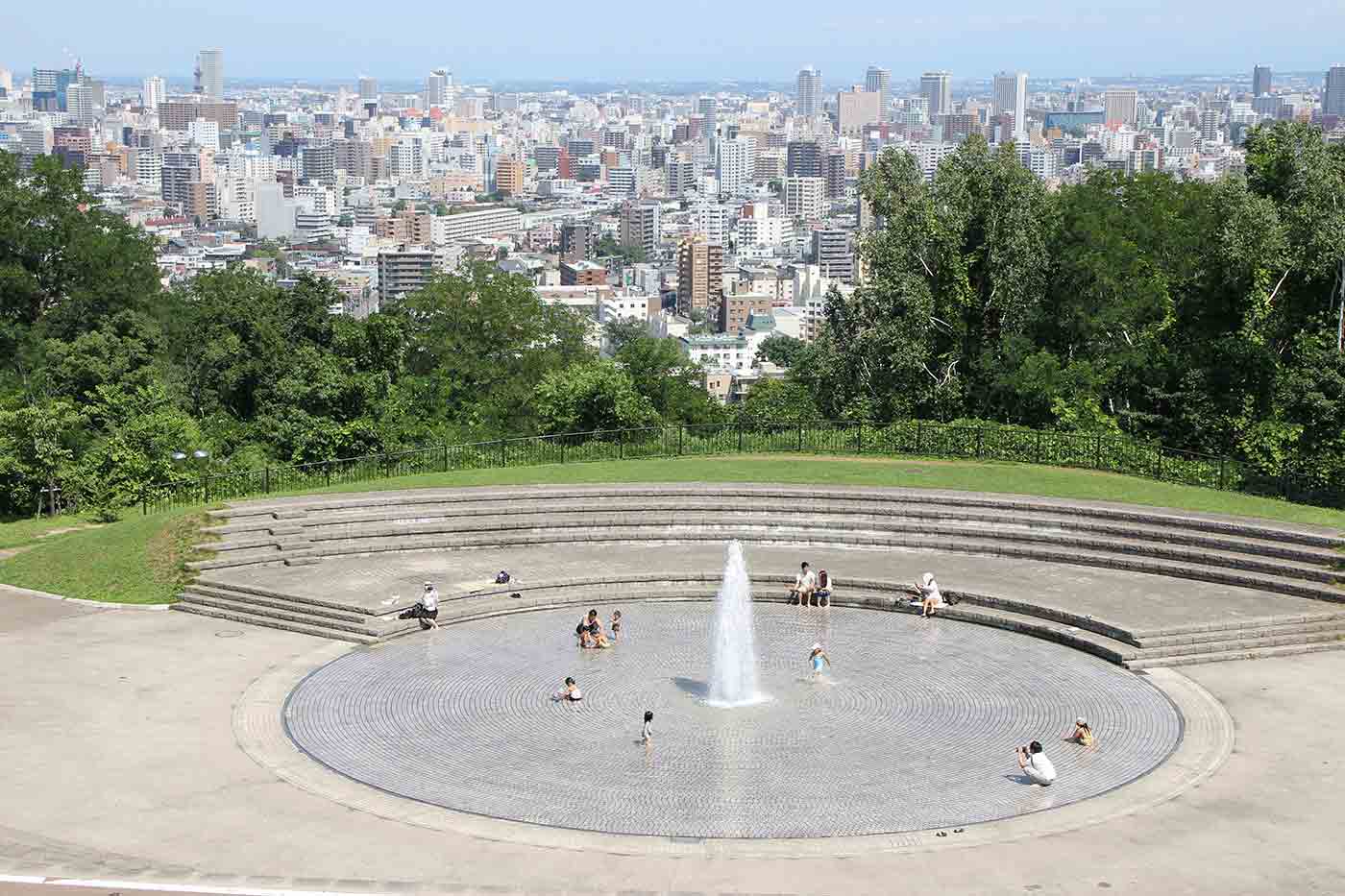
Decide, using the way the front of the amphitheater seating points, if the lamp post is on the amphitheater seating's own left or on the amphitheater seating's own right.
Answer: on the amphitheater seating's own right

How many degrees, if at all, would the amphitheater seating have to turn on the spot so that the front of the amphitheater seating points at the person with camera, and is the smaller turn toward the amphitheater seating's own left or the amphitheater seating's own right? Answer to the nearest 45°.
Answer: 0° — it already faces them

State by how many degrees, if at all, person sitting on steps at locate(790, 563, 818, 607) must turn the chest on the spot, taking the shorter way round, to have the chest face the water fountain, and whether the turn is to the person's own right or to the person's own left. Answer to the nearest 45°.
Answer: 0° — they already face it

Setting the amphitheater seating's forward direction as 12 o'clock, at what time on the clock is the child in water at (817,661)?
The child in water is roughly at 12 o'clock from the amphitheater seating.

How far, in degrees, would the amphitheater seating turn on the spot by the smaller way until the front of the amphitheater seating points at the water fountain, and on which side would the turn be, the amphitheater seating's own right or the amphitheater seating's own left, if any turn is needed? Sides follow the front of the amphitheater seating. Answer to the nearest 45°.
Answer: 0° — it already faces it

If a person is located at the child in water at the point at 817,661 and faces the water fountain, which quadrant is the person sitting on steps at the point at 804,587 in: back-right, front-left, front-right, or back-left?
back-right

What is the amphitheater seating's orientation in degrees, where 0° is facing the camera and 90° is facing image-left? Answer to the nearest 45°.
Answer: approximately 0°

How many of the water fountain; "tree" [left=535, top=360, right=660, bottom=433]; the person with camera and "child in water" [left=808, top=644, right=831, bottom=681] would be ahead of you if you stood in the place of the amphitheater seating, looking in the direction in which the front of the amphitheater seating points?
3

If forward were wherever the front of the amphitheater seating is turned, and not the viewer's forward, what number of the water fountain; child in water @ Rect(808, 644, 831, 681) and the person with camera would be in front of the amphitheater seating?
3
